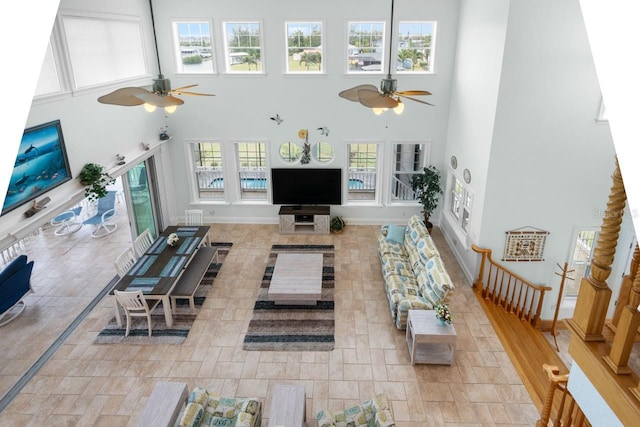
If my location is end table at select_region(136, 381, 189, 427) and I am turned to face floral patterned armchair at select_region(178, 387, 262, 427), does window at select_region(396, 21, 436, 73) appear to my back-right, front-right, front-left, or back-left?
front-left

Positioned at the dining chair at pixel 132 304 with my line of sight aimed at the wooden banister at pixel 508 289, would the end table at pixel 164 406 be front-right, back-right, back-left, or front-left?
front-right

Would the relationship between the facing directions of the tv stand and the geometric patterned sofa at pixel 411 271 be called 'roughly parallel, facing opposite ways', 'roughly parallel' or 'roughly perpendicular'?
roughly perpendicular

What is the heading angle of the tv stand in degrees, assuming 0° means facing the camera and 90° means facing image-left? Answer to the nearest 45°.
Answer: approximately 0°

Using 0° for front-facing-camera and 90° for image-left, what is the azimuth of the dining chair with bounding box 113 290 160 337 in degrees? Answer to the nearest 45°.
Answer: approximately 225°

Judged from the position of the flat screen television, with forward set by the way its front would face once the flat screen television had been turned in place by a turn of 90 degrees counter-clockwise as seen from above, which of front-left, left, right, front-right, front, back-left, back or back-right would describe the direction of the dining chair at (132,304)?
back-right

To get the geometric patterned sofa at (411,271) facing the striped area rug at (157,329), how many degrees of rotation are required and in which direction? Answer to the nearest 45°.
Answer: approximately 45° to its left

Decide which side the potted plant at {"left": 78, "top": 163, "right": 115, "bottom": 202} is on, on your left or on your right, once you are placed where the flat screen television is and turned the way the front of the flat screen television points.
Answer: on your right

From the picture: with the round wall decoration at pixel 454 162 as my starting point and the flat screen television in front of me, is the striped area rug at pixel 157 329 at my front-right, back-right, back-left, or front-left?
front-left

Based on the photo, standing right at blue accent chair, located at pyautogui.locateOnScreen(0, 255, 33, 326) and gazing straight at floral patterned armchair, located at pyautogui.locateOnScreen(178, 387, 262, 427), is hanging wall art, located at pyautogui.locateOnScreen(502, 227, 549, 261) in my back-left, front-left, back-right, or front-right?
front-left

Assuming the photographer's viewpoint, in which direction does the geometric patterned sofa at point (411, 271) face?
facing to the left of the viewer

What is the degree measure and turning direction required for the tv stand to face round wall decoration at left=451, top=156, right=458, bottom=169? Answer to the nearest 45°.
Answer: approximately 90° to its left

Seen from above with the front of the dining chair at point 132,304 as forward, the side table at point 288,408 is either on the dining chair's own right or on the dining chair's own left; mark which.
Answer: on the dining chair's own right

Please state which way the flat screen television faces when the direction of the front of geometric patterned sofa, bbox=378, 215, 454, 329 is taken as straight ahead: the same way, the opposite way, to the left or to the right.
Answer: to the left

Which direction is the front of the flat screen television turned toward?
toward the camera
